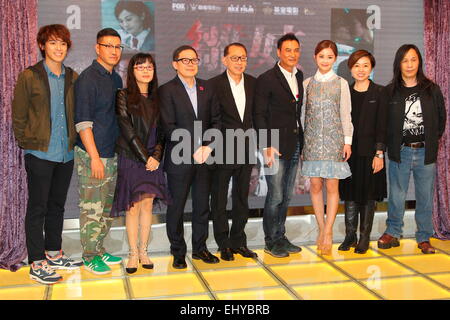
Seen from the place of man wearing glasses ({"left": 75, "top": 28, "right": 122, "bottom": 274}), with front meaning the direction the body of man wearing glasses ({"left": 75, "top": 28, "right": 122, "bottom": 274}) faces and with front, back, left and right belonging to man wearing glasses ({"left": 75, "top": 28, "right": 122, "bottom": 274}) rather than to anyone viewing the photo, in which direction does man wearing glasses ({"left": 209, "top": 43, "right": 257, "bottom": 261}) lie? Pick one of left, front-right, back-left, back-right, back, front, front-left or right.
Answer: front-left

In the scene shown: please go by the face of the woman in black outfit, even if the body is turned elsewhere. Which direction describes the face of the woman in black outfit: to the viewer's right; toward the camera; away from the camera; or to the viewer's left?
toward the camera

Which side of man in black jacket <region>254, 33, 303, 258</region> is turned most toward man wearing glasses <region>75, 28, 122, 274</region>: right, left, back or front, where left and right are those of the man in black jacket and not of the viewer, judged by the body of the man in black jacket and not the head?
right

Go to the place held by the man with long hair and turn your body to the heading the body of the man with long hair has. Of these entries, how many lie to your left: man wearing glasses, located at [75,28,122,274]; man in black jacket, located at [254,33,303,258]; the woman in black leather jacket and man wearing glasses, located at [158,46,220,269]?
0

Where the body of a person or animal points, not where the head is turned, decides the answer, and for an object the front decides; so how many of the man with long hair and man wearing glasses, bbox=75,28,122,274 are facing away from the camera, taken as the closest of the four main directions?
0

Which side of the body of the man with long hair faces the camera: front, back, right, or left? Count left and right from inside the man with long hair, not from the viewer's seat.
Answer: front

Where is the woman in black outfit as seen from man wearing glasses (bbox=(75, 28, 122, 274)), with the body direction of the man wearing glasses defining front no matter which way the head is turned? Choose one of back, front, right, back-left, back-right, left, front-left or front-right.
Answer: front-left

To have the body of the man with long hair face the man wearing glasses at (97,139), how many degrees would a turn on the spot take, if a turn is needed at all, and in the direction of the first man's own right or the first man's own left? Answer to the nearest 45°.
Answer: approximately 45° to the first man's own right

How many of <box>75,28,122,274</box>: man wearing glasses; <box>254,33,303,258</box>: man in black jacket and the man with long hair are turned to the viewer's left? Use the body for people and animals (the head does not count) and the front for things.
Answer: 0

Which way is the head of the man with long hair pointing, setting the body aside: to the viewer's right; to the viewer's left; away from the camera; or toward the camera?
toward the camera

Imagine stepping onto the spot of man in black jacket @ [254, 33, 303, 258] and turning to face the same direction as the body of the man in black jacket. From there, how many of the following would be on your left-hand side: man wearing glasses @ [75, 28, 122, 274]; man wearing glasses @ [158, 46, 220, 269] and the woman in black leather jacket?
0

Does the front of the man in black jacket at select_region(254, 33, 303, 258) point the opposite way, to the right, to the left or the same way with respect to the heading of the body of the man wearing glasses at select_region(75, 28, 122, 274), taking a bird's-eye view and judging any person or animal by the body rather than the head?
the same way

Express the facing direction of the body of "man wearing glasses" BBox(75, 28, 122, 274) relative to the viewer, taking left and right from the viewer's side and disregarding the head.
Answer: facing the viewer and to the right of the viewer

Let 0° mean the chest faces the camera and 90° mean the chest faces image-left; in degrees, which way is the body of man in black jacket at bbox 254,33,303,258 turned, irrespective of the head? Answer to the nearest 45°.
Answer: approximately 315°

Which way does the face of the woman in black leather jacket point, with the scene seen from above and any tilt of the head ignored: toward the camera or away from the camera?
toward the camera

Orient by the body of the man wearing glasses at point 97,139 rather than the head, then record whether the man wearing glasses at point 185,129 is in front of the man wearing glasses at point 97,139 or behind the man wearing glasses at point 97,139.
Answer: in front
